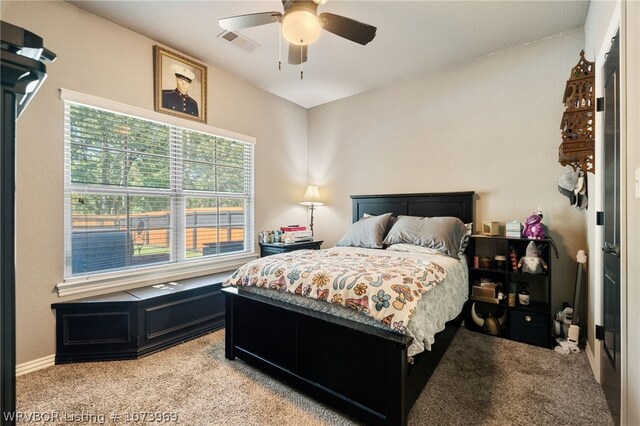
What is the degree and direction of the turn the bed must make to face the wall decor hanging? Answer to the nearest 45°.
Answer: approximately 135° to its left

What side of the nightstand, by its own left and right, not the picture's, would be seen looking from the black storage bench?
front

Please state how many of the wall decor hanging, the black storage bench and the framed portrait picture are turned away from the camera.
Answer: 0

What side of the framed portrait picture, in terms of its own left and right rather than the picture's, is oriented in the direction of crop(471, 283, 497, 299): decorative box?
front

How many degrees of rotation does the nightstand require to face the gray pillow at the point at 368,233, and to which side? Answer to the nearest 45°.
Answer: approximately 90° to its left

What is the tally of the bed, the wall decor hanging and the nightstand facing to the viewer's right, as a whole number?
0

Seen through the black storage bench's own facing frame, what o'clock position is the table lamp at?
The table lamp is roughly at 10 o'clock from the black storage bench.

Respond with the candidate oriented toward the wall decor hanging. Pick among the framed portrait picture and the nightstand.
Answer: the framed portrait picture

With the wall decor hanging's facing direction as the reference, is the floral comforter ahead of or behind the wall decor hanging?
ahead

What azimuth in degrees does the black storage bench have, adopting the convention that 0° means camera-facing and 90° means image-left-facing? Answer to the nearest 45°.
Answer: approximately 315°

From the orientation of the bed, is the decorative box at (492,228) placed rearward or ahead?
rearward

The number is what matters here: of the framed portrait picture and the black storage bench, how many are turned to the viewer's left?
0

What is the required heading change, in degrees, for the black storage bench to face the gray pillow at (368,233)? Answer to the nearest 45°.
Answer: approximately 45° to its left

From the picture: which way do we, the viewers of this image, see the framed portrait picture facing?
facing the viewer and to the right of the viewer

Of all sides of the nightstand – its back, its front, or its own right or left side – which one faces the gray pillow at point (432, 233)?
left

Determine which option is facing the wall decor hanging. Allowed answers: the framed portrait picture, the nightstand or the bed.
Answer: the framed portrait picture

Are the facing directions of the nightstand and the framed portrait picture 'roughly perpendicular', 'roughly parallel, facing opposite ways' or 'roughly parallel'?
roughly perpendicular

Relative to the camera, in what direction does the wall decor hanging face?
facing the viewer and to the left of the viewer

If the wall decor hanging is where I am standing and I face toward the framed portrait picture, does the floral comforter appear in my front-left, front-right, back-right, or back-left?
front-left
